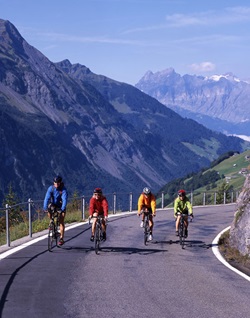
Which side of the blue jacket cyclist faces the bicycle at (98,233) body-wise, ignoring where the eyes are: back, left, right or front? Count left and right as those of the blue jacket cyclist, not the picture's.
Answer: left

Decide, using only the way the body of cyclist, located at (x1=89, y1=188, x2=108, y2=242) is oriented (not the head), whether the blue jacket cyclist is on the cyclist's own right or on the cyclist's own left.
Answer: on the cyclist's own right

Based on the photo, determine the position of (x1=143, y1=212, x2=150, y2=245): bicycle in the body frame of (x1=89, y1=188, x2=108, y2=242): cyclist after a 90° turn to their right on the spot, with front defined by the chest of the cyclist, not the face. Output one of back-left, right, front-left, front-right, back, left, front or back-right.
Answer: back-right

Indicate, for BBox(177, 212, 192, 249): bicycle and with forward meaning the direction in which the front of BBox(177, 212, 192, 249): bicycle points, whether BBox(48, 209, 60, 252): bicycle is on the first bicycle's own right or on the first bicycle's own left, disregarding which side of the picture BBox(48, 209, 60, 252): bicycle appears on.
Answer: on the first bicycle's own right

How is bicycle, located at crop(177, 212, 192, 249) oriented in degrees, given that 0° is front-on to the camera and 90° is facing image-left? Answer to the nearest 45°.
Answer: approximately 0°

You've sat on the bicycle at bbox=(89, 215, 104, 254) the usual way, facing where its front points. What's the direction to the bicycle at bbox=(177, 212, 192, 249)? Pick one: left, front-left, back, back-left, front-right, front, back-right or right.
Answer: back-left

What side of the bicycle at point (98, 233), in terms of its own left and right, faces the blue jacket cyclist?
right

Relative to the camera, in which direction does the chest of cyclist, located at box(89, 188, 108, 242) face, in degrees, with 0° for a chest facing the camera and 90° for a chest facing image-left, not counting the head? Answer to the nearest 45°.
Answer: approximately 0°

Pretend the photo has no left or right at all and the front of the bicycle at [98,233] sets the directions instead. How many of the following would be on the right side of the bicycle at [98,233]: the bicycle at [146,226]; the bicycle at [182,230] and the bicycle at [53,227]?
1

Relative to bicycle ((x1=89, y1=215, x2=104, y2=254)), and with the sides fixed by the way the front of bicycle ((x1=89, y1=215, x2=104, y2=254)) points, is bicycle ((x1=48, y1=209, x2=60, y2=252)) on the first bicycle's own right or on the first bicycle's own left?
on the first bicycle's own right

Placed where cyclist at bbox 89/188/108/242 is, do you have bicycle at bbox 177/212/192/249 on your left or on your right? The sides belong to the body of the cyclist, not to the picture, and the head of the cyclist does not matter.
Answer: on your left
